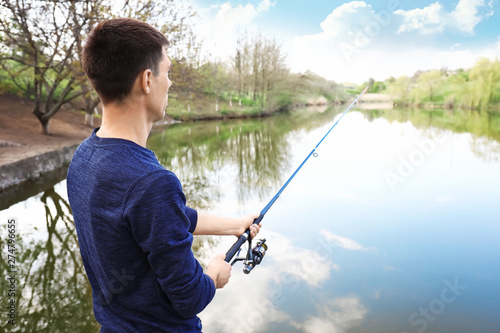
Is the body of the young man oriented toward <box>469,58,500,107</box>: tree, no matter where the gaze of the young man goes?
yes

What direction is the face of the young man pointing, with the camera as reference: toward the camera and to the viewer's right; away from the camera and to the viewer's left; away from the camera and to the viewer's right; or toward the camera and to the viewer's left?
away from the camera and to the viewer's right

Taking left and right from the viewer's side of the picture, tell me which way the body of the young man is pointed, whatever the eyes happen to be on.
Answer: facing away from the viewer and to the right of the viewer

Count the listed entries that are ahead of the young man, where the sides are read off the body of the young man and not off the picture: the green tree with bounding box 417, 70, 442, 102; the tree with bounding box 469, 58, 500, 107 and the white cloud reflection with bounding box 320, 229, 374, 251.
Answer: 3

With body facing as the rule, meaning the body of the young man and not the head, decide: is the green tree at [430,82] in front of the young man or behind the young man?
in front

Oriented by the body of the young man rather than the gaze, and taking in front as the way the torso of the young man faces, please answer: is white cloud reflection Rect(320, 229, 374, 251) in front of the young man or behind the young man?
in front
